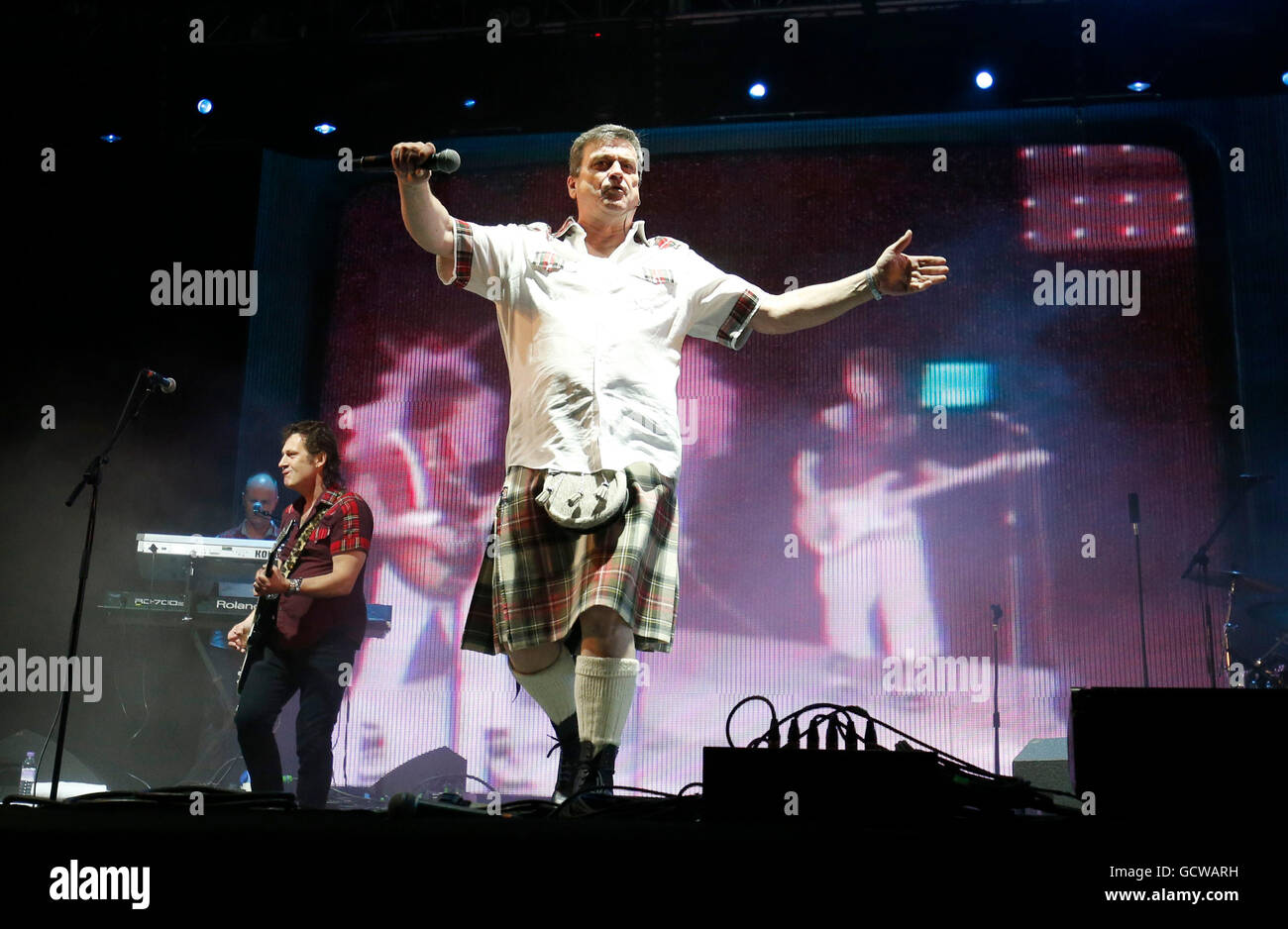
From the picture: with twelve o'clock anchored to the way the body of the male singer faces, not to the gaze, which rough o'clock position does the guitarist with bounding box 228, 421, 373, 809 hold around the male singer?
The guitarist is roughly at 5 o'clock from the male singer.

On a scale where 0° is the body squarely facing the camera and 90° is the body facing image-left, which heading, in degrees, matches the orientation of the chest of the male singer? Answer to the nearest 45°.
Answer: approximately 0°
